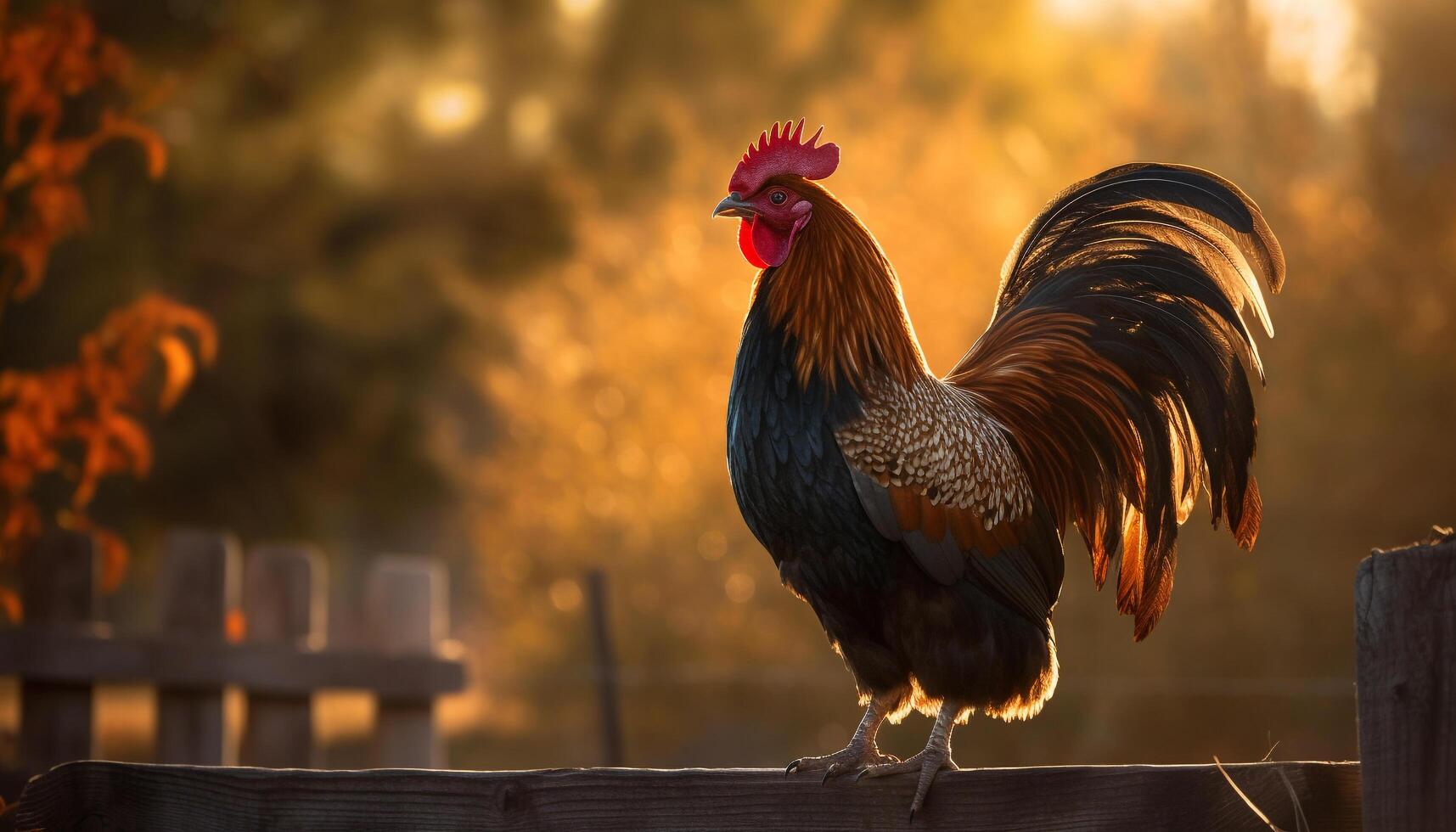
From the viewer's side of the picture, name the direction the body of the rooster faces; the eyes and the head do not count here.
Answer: to the viewer's left

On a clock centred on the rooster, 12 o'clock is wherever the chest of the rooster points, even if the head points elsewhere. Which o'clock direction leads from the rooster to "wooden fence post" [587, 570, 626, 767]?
The wooden fence post is roughly at 2 o'clock from the rooster.

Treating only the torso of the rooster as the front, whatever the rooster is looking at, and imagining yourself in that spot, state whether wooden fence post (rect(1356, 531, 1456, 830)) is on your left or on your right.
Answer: on your left
